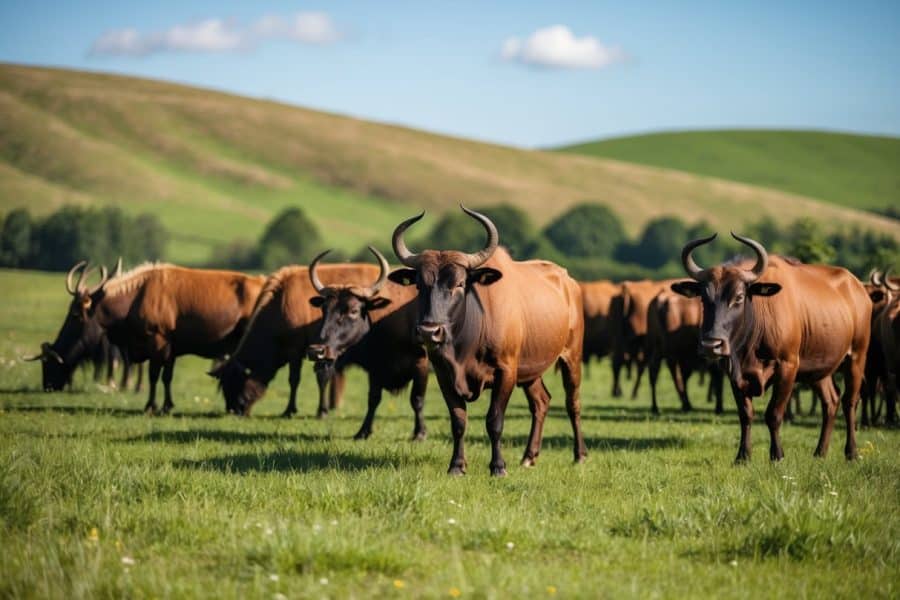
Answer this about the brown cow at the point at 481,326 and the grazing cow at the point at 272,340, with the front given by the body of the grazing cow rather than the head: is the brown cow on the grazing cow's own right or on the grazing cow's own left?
on the grazing cow's own left

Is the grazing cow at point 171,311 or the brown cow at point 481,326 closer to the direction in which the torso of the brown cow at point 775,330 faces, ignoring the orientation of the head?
the brown cow

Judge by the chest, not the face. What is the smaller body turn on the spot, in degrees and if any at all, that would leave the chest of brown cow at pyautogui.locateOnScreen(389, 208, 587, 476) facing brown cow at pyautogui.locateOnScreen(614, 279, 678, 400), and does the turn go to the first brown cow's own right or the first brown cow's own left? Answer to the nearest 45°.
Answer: approximately 135° to the first brown cow's own right

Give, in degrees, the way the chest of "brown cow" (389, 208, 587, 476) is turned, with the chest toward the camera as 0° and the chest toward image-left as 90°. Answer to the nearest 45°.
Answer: approximately 45°

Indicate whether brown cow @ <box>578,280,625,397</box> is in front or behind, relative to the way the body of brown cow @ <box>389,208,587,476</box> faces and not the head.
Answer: behind

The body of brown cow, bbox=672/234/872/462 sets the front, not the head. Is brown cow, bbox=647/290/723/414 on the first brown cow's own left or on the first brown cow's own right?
on the first brown cow's own right

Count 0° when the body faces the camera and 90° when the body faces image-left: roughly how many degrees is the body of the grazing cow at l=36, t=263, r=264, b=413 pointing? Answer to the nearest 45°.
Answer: approximately 90°

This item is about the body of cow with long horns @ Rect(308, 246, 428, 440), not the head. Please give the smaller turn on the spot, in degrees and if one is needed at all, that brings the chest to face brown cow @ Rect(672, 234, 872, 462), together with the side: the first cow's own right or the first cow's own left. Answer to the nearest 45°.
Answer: approximately 90° to the first cow's own left

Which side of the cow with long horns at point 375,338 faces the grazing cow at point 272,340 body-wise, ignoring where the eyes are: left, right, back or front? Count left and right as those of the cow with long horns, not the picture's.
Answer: right

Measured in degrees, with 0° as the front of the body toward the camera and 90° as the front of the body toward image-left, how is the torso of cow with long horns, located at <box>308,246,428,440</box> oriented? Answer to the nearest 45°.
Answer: approximately 45°
